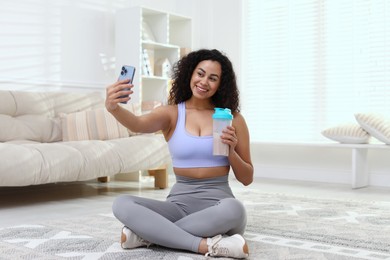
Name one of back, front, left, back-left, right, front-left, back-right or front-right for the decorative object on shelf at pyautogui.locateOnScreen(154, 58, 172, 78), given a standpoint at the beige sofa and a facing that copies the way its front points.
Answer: left

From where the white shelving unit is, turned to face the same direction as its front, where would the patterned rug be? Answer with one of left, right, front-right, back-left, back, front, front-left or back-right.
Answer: front-right

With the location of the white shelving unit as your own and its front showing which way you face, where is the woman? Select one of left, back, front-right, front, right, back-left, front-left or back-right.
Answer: front-right

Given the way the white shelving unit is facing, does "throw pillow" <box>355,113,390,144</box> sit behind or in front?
in front

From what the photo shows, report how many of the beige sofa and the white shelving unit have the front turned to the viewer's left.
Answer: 0

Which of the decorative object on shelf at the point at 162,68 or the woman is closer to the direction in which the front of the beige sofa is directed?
the woman

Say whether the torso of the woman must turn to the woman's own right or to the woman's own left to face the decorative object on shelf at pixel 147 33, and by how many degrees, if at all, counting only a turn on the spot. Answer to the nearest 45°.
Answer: approximately 180°

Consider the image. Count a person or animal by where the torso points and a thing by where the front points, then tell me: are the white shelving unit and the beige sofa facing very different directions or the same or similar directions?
same or similar directions

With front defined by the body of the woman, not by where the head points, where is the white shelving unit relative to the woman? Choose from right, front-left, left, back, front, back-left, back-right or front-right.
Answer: back

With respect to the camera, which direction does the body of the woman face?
toward the camera

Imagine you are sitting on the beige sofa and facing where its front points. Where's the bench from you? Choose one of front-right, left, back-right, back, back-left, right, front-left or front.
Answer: front-left

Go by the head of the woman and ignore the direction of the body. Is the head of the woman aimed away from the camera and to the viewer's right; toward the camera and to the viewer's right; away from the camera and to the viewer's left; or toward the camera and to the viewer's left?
toward the camera and to the viewer's left

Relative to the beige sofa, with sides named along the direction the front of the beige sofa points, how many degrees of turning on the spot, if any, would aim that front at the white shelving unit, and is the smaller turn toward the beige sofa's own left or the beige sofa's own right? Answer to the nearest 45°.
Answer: approximately 90° to the beige sofa's own left

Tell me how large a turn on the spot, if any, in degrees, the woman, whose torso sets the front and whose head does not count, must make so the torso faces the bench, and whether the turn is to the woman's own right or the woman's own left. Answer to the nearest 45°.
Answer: approximately 135° to the woman's own left

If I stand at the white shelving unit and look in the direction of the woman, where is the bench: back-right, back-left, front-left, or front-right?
front-left

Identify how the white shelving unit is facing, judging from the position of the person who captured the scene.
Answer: facing the viewer and to the right of the viewer
